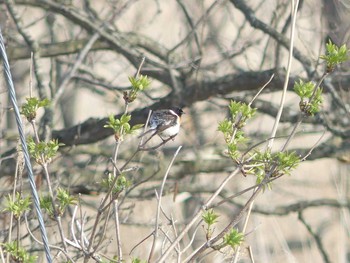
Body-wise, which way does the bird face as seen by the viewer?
to the viewer's right

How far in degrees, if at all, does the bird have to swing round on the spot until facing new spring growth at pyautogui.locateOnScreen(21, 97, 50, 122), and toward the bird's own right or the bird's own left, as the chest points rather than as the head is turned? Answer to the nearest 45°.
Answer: approximately 135° to the bird's own right
